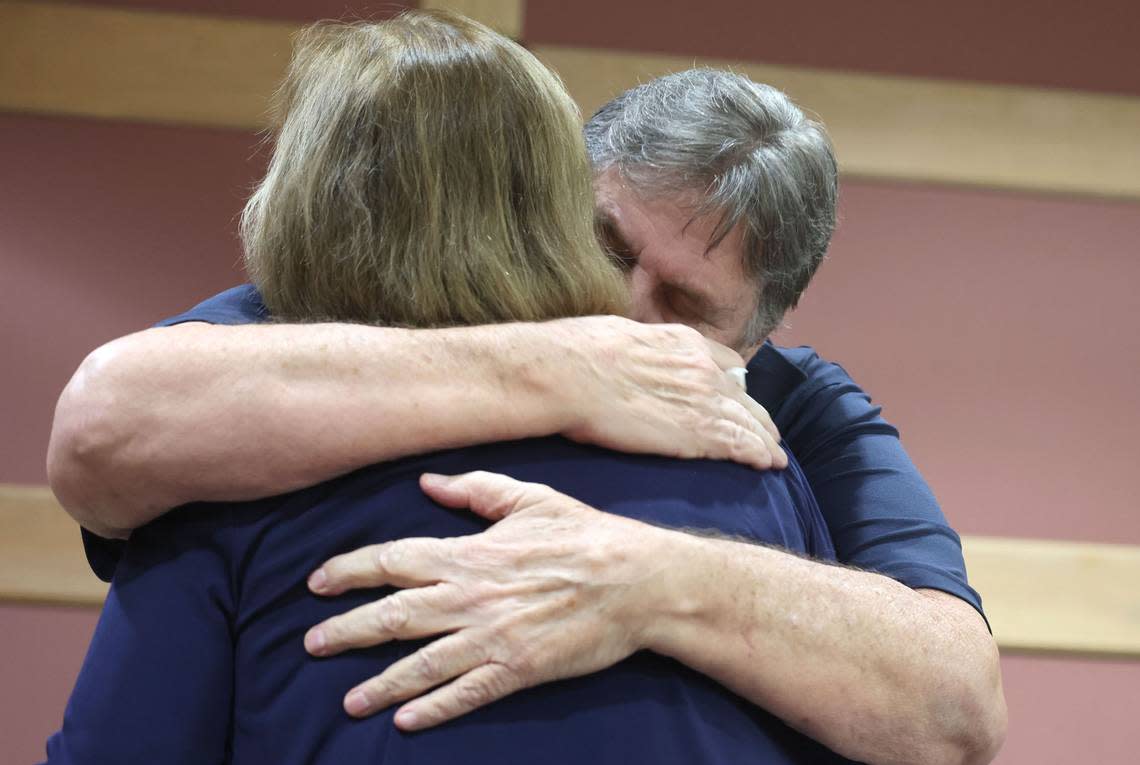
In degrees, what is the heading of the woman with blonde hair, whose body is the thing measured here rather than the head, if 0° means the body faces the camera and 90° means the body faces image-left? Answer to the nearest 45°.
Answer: approximately 180°

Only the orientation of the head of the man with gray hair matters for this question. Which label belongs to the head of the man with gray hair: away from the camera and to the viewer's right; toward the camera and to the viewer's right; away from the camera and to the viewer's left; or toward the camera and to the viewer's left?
toward the camera and to the viewer's left

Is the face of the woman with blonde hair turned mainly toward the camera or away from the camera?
away from the camera

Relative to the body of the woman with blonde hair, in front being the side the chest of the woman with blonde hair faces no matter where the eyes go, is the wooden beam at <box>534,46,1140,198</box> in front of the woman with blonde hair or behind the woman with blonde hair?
in front

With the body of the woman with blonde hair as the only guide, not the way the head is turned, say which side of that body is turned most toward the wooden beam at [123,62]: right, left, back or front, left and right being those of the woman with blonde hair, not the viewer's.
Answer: front
